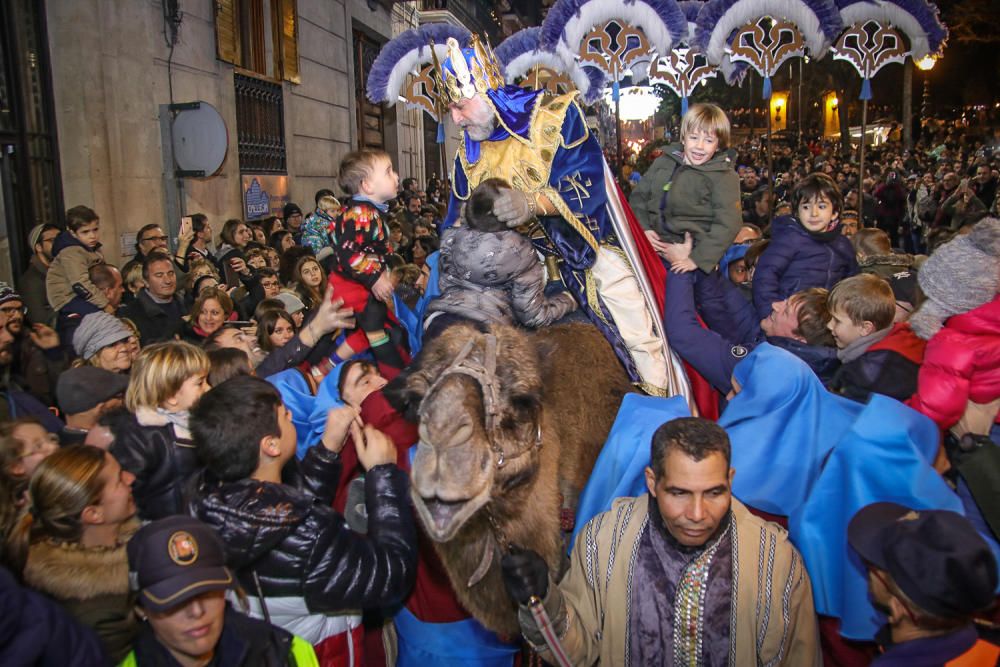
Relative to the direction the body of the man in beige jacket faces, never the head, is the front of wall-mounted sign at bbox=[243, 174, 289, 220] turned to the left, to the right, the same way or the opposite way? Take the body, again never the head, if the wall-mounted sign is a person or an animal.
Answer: to the left

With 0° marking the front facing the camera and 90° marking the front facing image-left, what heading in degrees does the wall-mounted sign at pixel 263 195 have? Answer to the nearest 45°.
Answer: approximately 315°

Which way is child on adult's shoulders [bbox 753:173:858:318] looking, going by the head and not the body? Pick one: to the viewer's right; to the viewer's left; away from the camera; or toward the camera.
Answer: toward the camera

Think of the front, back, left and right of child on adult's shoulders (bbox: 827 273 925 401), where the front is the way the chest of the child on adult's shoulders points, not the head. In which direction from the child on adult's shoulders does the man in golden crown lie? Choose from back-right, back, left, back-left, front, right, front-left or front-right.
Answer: front

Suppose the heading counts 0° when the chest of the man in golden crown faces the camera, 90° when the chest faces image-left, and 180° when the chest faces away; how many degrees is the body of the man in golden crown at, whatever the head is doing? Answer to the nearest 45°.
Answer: approximately 45°

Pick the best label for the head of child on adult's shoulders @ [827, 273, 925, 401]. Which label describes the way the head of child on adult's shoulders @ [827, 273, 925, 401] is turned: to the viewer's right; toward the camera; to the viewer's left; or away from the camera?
to the viewer's left

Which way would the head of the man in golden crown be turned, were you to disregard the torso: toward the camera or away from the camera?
toward the camera

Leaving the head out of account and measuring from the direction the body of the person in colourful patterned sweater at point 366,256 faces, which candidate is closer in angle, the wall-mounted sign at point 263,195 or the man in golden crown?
the man in golden crown

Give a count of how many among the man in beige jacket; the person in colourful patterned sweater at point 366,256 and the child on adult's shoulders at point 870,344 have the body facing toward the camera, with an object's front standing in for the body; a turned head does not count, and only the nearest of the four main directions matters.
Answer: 1

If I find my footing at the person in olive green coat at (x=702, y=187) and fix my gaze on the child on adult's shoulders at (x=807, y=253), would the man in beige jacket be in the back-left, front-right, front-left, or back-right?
back-right

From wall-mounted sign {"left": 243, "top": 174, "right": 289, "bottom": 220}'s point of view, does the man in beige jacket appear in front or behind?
in front

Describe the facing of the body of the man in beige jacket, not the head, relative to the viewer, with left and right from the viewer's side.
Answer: facing the viewer

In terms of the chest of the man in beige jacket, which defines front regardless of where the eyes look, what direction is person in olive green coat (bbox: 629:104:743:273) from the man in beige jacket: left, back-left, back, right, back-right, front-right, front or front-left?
back

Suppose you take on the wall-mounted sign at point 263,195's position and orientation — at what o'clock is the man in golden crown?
The man in golden crown is roughly at 1 o'clock from the wall-mounted sign.
